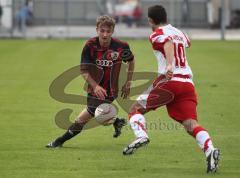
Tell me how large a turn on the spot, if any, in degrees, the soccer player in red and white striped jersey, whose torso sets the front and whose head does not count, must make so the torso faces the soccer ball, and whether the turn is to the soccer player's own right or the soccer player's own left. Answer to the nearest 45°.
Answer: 0° — they already face it

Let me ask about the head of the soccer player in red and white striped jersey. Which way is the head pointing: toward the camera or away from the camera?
away from the camera

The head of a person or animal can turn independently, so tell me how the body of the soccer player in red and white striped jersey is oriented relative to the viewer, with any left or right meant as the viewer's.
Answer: facing away from the viewer and to the left of the viewer

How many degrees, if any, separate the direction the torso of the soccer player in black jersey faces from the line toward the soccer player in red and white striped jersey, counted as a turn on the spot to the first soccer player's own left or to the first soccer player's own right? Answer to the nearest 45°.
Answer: approximately 45° to the first soccer player's own left

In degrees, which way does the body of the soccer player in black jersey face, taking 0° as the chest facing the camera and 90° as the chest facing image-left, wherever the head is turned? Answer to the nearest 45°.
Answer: approximately 0°

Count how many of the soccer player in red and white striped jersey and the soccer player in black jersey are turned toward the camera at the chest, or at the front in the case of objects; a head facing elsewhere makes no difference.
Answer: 1
